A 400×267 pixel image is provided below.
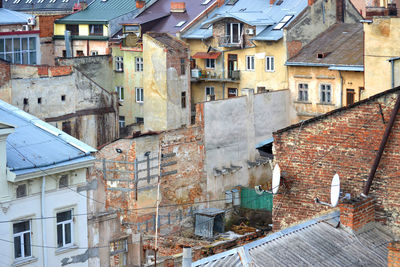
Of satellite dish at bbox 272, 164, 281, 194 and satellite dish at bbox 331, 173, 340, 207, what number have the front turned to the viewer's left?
2

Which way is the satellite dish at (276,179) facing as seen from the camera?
to the viewer's left

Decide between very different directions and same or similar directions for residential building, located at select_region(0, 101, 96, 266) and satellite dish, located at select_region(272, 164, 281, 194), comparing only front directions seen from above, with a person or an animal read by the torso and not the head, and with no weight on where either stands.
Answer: very different directions

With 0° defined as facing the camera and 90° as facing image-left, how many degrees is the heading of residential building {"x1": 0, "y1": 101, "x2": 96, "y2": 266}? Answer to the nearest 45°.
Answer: approximately 315°

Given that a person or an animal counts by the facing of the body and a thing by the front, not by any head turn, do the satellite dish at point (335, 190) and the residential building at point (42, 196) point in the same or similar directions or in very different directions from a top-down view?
very different directions

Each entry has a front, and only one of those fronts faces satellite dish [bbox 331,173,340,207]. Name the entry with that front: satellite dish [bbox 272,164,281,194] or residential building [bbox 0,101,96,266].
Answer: the residential building

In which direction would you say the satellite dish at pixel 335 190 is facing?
to the viewer's left

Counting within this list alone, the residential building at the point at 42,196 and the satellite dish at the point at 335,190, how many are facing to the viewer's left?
1
